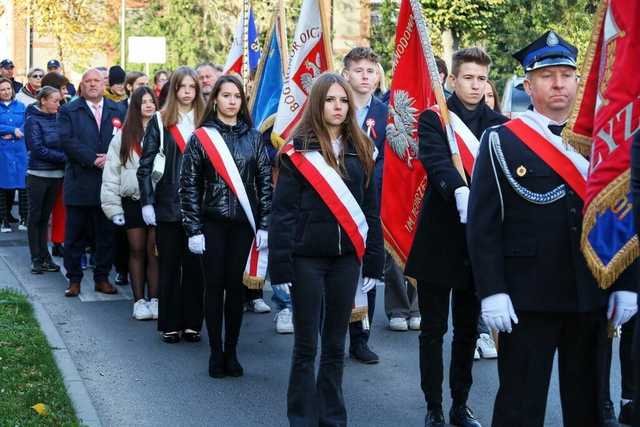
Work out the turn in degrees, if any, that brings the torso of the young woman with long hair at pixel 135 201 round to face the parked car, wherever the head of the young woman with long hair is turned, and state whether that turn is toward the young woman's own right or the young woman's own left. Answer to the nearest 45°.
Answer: approximately 90° to the young woman's own left

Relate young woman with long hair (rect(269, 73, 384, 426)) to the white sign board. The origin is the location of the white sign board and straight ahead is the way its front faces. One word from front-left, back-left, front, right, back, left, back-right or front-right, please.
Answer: front

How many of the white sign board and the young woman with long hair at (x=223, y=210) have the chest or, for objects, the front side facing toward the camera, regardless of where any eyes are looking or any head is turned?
2

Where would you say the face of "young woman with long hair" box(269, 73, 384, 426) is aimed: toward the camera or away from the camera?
toward the camera

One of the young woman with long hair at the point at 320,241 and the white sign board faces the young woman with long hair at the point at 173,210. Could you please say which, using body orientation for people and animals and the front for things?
the white sign board

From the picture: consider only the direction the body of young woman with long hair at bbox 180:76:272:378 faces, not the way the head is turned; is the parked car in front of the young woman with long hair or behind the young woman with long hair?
behind

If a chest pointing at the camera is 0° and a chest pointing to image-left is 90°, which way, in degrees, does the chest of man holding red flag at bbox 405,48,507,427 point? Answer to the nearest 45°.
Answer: approximately 315°

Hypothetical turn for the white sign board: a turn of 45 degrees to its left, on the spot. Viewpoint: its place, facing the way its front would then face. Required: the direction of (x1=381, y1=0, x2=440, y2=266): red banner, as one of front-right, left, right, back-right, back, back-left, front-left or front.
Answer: front-right

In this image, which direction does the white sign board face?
toward the camera

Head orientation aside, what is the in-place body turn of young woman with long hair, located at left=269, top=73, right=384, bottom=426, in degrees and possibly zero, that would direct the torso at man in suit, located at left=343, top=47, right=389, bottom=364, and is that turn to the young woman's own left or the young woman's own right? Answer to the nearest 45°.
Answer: approximately 135° to the young woman's own left

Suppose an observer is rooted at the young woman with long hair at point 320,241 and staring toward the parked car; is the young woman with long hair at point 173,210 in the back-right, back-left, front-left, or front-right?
front-left

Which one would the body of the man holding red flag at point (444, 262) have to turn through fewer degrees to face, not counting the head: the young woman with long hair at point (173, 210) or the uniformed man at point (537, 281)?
the uniformed man

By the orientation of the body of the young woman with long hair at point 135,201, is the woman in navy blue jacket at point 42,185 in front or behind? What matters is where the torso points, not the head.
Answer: behind

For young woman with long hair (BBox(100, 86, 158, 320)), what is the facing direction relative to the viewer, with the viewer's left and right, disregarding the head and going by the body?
facing the viewer and to the right of the viewer
